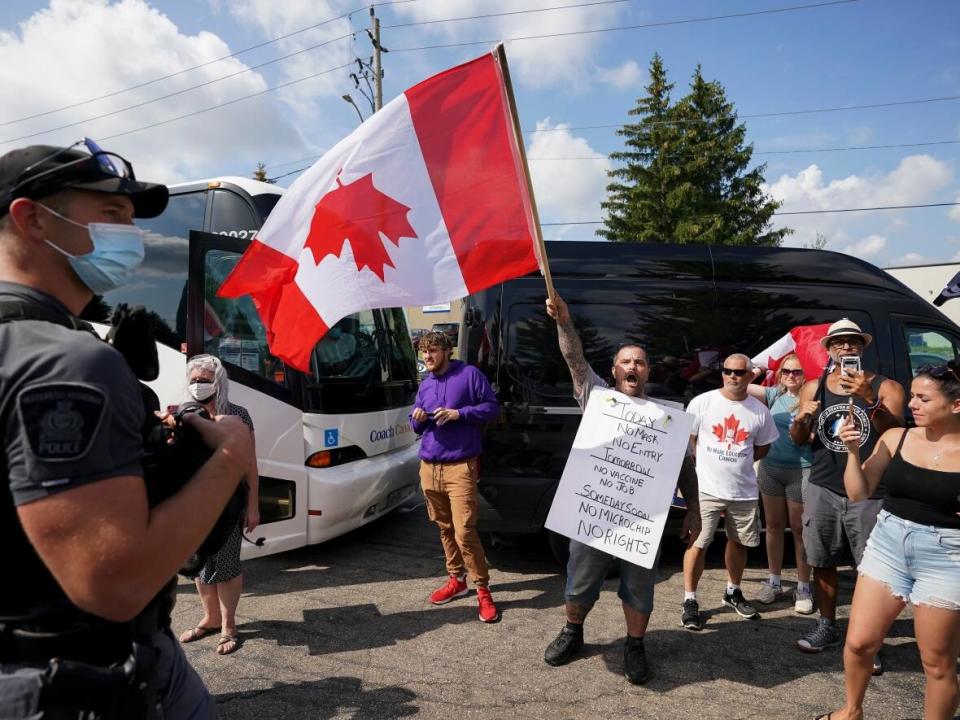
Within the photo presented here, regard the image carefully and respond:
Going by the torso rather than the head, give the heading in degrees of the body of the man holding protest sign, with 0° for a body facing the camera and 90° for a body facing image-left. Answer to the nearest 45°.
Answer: approximately 0°

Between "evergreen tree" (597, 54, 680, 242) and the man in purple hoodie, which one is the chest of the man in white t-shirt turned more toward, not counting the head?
the man in purple hoodie

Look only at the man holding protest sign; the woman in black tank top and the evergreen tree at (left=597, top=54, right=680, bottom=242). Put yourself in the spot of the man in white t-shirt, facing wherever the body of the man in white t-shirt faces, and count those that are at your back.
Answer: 1

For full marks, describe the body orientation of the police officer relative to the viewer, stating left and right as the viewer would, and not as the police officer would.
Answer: facing to the right of the viewer

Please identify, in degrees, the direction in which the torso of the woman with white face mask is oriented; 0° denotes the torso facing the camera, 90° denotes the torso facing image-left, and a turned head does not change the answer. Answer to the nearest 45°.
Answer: approximately 45°
